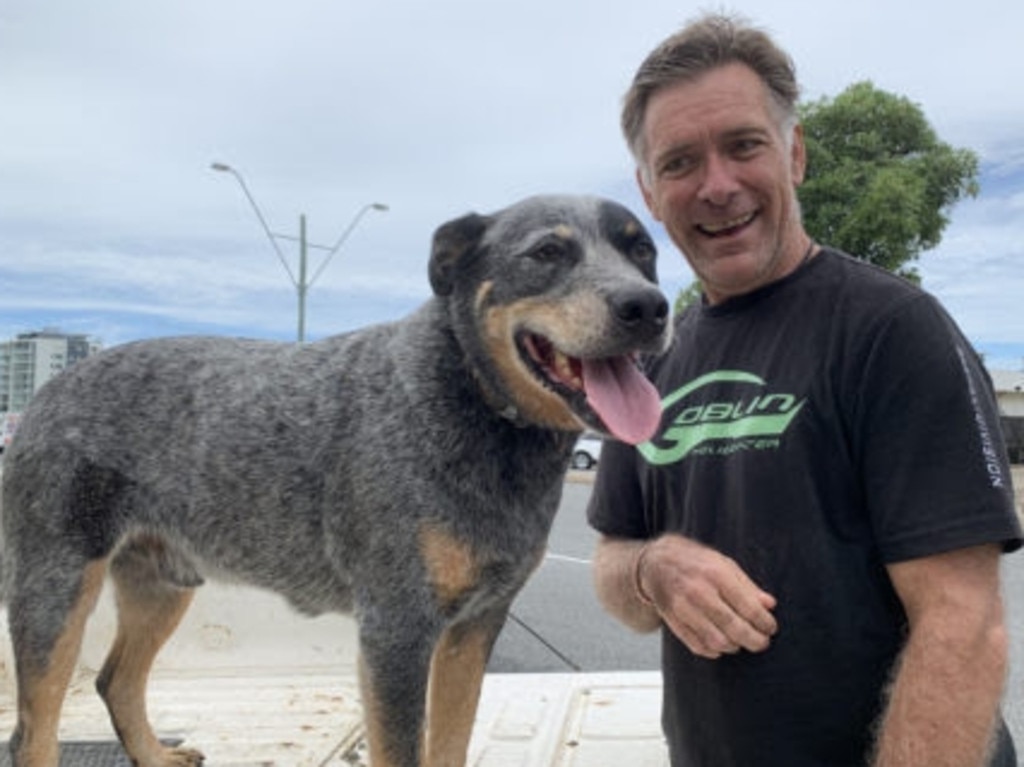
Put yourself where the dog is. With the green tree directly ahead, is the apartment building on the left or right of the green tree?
left

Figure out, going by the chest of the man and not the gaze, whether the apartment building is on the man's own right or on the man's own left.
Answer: on the man's own right

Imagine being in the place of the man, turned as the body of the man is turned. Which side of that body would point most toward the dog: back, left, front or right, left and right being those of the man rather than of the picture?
right

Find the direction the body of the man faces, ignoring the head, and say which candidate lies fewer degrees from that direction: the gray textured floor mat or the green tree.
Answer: the gray textured floor mat

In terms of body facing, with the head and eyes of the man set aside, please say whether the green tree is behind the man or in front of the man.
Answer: behind

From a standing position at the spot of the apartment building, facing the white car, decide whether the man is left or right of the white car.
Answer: right

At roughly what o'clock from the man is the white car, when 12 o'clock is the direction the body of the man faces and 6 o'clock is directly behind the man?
The white car is roughly at 4 o'clock from the man.

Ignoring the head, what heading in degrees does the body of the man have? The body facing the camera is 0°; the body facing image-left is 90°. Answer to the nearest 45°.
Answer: approximately 45°
